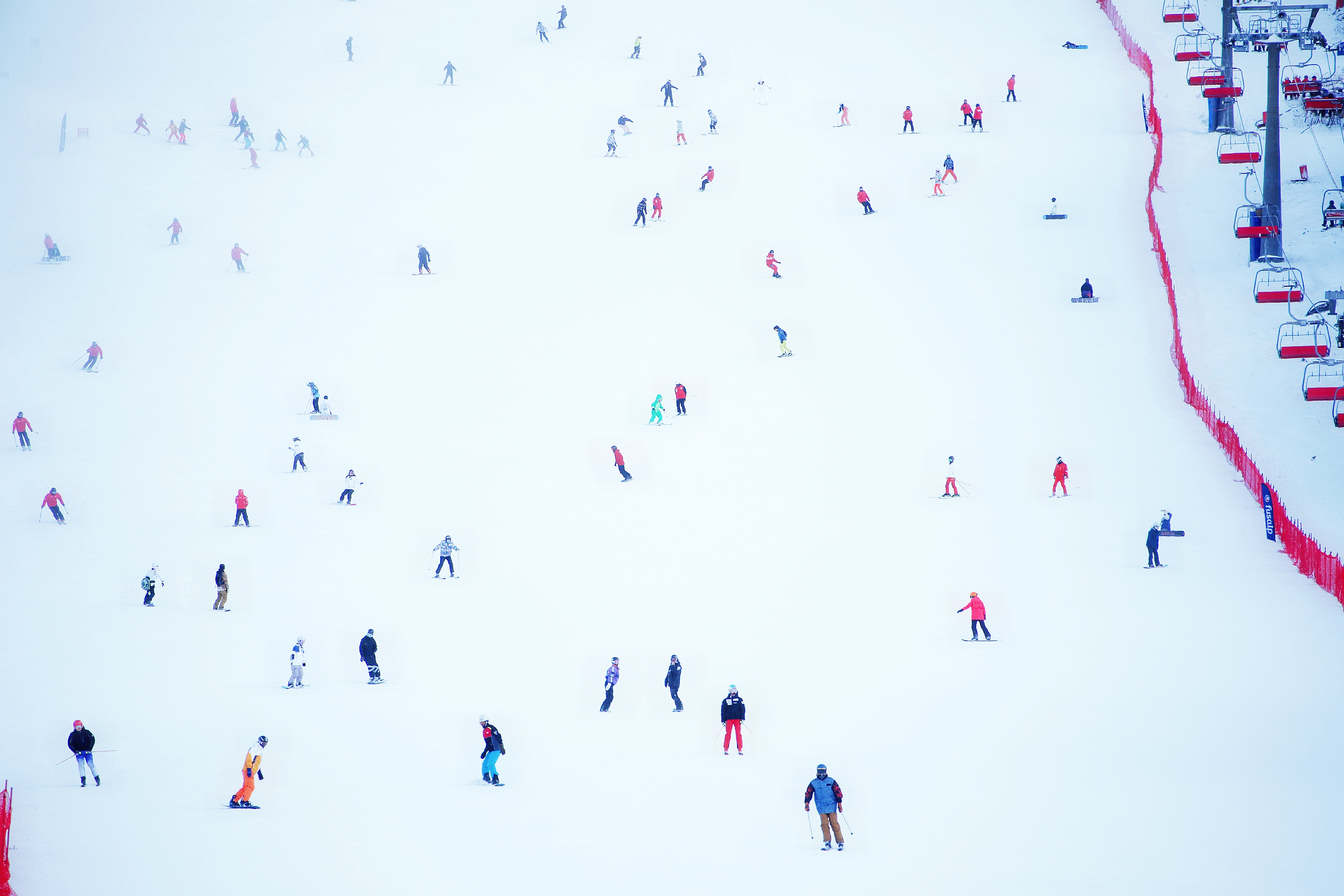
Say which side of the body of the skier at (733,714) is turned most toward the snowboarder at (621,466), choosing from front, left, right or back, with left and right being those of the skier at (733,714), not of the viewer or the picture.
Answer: back

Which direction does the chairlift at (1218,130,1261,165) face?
toward the camera

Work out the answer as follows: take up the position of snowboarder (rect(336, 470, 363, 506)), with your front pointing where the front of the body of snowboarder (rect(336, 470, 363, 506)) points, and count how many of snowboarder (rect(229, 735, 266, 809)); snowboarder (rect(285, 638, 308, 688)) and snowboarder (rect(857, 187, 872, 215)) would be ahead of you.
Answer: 2

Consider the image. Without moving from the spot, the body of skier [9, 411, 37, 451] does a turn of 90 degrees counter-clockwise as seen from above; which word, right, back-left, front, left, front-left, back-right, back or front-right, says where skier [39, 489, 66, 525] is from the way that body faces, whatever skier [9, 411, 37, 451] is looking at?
right

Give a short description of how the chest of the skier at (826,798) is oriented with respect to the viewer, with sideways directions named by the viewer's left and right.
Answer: facing the viewer

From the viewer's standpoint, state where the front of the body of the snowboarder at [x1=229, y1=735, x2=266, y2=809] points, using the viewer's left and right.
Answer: facing the viewer and to the right of the viewer
